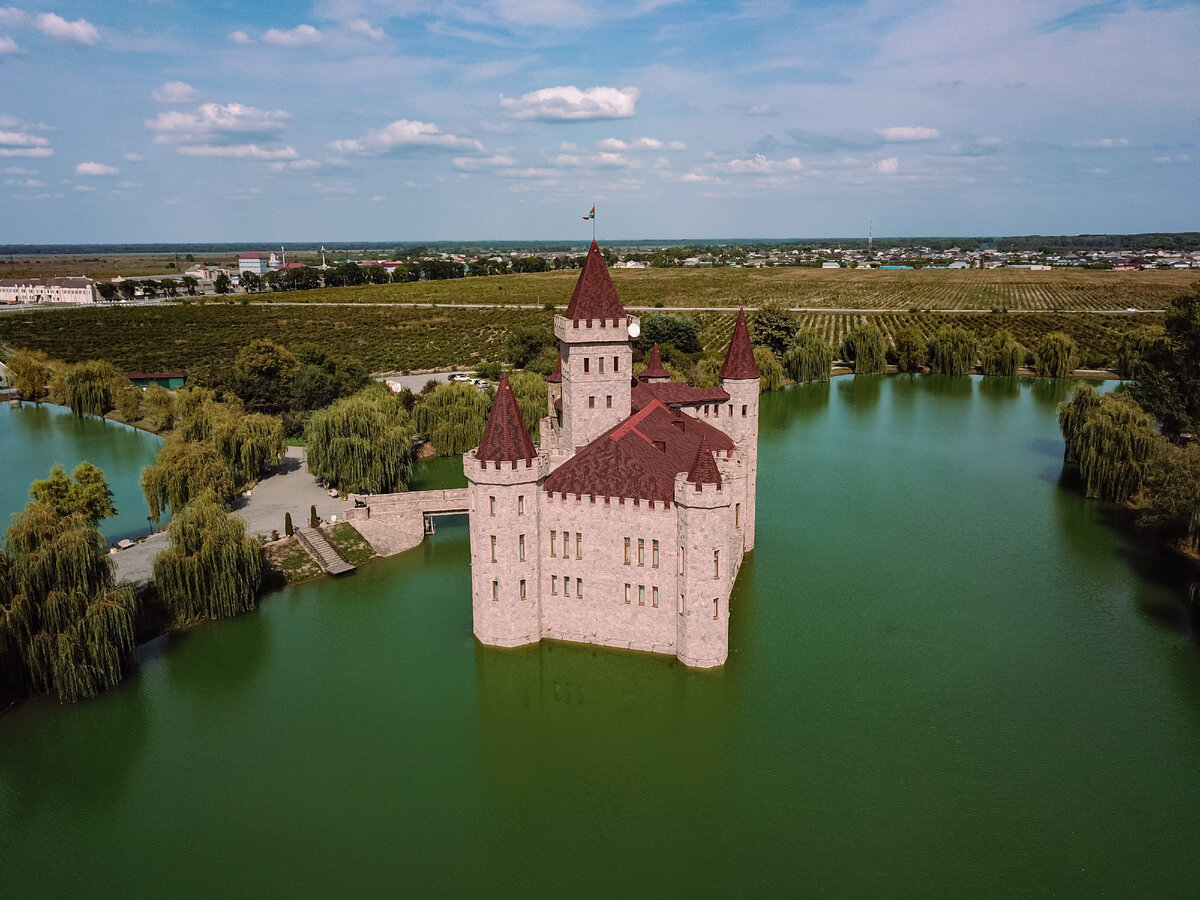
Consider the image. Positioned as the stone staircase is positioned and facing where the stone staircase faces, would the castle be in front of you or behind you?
in front

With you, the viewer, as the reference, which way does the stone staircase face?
facing the viewer and to the right of the viewer

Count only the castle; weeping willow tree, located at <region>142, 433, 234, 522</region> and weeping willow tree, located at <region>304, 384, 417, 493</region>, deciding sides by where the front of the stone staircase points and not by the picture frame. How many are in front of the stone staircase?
1

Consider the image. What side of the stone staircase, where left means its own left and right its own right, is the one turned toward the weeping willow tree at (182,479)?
back

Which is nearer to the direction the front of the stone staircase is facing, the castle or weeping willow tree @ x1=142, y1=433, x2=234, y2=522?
the castle

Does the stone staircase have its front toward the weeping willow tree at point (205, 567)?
no
